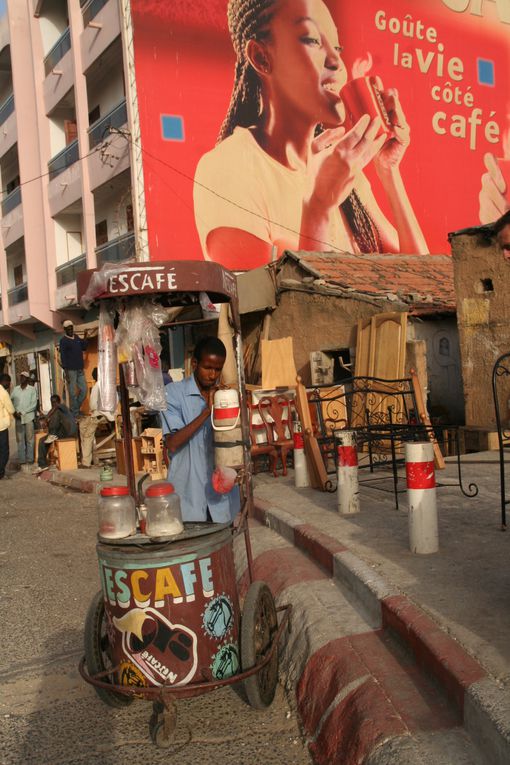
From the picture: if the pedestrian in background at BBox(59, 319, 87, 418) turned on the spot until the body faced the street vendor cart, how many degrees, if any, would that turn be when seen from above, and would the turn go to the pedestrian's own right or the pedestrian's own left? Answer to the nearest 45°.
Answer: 0° — they already face it

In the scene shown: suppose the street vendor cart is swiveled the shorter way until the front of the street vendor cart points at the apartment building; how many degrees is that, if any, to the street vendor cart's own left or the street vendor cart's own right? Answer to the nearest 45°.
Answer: approximately 180°

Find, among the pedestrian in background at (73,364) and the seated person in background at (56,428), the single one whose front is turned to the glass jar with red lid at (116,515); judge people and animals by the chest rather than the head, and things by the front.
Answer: the pedestrian in background at (73,364)

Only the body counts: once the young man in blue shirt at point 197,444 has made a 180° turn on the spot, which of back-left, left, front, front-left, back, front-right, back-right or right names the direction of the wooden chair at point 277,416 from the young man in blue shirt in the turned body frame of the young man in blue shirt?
front-right

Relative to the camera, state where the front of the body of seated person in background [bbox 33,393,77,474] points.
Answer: to the viewer's left

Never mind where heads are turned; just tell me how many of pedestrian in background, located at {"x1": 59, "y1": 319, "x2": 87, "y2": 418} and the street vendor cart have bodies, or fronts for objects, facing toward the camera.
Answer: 2

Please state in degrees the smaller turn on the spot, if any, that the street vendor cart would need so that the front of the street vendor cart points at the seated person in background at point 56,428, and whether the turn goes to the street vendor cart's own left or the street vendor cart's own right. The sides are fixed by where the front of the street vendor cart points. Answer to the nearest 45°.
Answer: approximately 180°

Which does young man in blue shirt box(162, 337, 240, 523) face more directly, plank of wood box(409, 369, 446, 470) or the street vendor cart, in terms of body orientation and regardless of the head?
the street vendor cart

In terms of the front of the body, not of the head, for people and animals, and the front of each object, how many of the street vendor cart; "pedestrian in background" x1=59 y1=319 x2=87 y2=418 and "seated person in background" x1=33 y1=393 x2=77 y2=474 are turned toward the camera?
2
